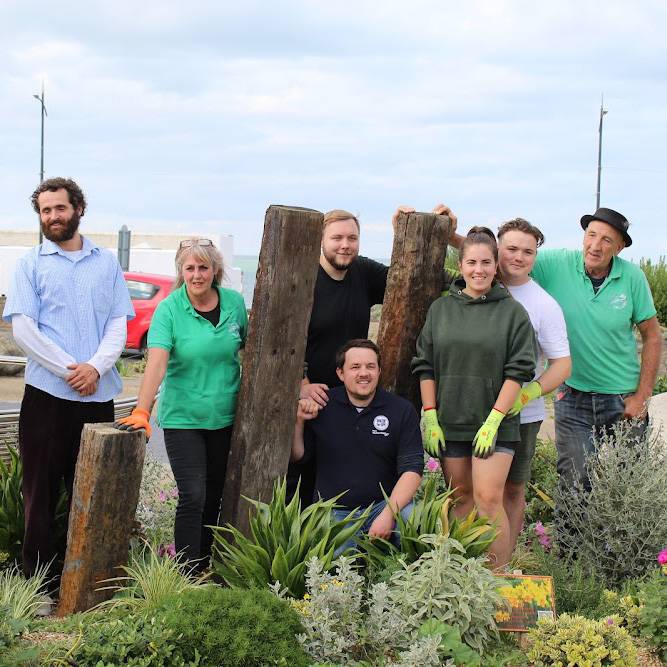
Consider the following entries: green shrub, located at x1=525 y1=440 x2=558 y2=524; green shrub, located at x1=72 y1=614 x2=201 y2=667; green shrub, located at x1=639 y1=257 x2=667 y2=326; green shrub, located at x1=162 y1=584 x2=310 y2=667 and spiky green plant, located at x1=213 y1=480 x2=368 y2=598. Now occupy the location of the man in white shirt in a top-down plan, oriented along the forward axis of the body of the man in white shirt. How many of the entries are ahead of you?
3

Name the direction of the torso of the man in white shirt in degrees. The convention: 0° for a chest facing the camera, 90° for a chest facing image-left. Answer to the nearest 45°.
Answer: approximately 45°

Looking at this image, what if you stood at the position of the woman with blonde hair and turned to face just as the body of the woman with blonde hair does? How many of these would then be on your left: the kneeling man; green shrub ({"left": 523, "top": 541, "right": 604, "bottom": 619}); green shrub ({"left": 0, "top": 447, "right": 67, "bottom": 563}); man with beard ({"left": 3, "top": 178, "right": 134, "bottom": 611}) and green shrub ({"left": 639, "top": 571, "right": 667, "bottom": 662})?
3

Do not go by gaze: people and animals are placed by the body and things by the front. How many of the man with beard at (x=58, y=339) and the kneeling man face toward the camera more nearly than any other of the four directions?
2

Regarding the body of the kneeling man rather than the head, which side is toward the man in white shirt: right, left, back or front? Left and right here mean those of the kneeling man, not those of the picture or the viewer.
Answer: left

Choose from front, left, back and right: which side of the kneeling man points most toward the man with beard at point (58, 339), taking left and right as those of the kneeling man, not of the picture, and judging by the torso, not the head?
right

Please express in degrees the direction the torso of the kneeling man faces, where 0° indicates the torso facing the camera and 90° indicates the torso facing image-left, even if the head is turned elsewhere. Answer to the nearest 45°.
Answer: approximately 0°

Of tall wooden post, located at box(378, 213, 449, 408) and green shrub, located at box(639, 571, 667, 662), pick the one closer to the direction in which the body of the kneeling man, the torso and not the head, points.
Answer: the green shrub
